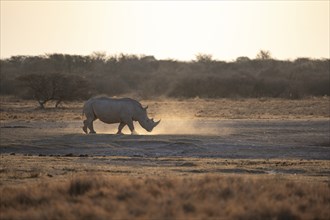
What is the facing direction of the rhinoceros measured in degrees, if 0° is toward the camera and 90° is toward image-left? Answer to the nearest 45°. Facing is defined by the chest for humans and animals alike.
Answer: approximately 270°

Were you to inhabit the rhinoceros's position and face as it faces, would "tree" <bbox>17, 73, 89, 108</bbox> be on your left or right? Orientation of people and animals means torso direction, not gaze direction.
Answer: on your left
